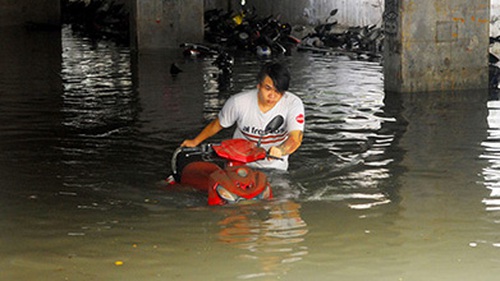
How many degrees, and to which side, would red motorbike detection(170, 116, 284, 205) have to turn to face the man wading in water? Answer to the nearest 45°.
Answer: approximately 135° to its left

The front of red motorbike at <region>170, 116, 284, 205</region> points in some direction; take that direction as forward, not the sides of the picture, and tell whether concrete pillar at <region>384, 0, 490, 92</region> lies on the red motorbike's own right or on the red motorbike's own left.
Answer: on the red motorbike's own left

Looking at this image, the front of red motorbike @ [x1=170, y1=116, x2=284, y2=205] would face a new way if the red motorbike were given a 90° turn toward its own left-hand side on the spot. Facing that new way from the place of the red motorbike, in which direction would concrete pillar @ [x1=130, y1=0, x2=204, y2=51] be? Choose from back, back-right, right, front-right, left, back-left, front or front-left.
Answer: front-left
